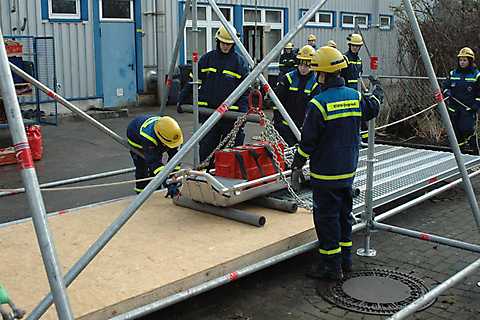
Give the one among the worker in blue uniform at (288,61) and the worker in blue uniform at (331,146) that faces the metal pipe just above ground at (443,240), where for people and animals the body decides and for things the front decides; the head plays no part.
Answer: the worker in blue uniform at (288,61)

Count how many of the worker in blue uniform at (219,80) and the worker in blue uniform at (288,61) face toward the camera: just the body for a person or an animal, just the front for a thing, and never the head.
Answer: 2

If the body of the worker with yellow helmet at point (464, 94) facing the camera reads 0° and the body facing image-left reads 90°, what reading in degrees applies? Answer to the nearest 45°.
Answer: approximately 45°

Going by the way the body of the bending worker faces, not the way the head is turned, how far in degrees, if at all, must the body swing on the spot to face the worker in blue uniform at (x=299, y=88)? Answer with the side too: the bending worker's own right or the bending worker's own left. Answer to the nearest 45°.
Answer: approximately 90° to the bending worker's own left

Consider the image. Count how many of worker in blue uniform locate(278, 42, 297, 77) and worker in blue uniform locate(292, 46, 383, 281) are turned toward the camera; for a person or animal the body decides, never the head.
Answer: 1

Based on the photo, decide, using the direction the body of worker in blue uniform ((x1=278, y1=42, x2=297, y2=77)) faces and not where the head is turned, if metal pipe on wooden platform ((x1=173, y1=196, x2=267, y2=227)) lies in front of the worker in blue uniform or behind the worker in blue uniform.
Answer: in front

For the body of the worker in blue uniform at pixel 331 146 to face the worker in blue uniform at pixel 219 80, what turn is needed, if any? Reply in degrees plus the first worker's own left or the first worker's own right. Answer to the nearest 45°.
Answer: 0° — they already face them

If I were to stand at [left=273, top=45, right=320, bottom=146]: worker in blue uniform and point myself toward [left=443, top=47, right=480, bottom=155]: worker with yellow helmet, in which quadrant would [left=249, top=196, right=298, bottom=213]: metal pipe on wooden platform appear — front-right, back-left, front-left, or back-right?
back-right

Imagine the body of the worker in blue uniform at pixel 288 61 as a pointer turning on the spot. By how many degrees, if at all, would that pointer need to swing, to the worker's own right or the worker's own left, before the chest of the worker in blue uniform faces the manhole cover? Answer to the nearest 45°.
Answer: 0° — they already face it

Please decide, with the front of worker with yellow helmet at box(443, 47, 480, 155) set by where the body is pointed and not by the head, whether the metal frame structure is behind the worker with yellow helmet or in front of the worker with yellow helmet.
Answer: in front

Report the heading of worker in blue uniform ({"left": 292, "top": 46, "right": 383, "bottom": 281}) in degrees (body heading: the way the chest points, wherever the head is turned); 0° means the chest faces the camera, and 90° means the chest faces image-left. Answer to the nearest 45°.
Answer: approximately 135°

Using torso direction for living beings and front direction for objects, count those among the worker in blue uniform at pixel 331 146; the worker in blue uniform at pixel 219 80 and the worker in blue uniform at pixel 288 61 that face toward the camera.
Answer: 2

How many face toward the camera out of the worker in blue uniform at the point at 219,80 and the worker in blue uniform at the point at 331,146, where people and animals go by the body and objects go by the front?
1

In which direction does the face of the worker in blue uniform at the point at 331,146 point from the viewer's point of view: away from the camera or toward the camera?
away from the camera

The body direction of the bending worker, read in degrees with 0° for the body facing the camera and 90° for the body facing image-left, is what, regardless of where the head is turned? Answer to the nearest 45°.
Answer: approximately 315°
